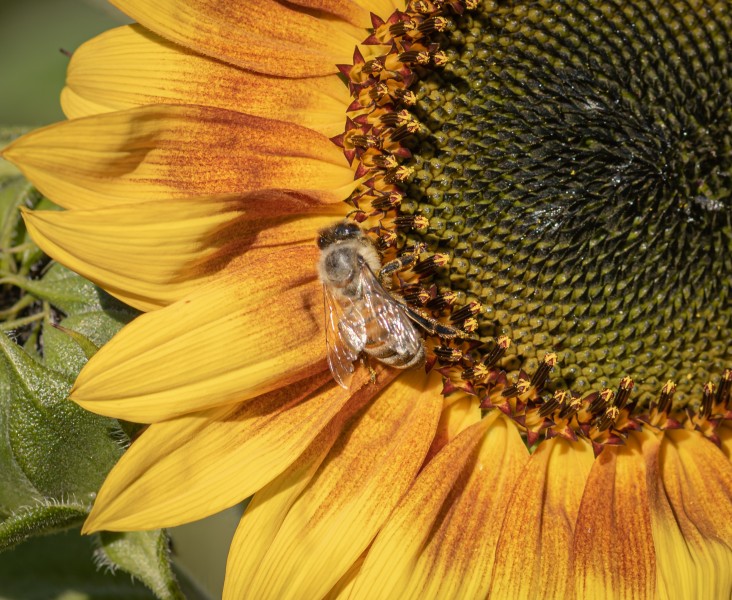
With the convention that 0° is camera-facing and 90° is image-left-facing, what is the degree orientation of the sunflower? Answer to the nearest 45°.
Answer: approximately 0°
